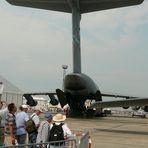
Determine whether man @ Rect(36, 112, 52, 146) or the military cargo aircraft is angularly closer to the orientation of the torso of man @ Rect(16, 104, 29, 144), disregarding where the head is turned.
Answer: the military cargo aircraft

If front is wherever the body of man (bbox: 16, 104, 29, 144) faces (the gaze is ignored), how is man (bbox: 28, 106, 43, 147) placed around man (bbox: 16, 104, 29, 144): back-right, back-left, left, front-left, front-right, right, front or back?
right

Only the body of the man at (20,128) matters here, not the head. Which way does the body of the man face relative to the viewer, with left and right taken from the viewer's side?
facing away from the viewer and to the right of the viewer
